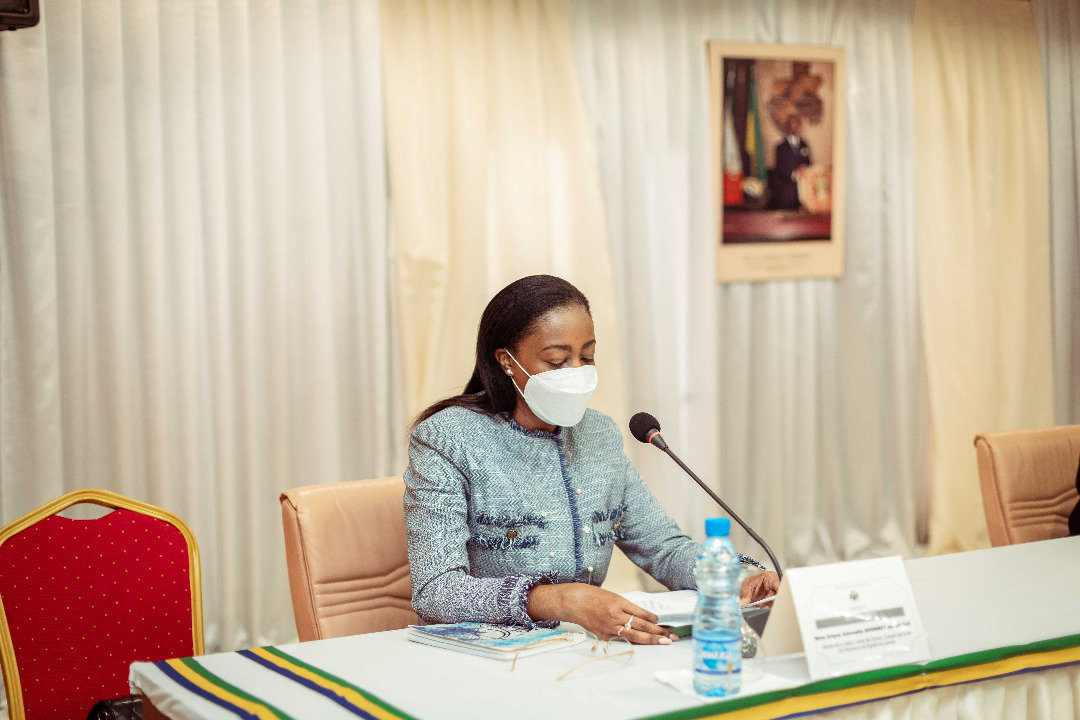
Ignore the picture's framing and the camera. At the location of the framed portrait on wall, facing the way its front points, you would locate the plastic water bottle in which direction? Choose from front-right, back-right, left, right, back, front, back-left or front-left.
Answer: front-right

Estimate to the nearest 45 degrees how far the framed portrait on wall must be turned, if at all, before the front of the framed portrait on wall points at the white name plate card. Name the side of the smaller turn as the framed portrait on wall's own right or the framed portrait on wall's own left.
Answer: approximately 45° to the framed portrait on wall's own right

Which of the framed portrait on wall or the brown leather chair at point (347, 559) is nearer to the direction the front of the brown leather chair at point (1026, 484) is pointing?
the brown leather chair

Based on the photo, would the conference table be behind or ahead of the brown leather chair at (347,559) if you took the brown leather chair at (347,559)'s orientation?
ahead

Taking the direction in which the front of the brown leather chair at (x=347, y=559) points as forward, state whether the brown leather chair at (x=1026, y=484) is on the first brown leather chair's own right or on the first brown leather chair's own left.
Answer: on the first brown leather chair's own left

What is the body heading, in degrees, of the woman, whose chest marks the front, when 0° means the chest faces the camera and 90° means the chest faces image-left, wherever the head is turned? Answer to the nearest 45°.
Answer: approximately 315°
